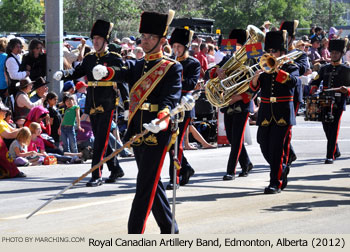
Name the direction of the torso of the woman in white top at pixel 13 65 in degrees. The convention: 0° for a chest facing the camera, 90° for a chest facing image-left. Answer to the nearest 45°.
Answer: approximately 270°

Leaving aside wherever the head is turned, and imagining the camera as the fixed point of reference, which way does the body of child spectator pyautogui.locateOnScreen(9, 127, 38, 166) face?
to the viewer's right

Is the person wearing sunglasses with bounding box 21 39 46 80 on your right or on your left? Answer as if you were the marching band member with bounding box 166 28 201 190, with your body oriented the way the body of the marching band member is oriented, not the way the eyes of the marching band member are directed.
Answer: on your right

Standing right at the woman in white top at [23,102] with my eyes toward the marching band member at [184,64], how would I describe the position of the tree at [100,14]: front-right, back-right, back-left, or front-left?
back-left

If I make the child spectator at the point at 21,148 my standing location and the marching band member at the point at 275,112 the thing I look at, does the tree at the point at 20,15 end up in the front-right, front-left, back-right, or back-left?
back-left

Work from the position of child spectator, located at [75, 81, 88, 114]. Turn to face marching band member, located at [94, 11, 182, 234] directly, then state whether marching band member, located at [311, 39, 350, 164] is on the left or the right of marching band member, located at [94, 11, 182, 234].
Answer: left

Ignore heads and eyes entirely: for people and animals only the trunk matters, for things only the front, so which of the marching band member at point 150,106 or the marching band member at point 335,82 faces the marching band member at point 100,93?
the marching band member at point 335,82

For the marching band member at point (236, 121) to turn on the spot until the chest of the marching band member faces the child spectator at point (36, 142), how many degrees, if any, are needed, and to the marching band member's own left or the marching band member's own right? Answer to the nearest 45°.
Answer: approximately 45° to the marching band member's own right

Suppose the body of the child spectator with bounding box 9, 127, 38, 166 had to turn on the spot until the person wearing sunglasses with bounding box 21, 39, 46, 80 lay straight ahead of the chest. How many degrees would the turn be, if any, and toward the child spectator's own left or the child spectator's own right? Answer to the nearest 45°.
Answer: approximately 90° to the child spectator's own left

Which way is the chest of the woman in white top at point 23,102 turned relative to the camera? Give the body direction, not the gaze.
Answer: to the viewer's right

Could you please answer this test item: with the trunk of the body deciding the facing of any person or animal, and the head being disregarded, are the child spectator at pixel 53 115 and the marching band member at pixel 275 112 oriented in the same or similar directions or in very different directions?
same or similar directions
